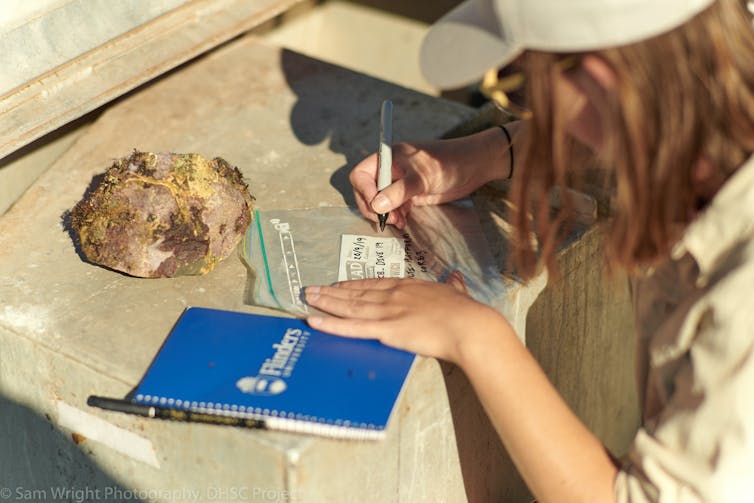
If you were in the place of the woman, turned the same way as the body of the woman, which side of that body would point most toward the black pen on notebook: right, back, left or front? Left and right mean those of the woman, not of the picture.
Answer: front

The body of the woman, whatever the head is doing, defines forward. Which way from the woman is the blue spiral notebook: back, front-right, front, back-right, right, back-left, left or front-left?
front

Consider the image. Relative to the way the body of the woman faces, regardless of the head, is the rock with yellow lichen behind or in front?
in front

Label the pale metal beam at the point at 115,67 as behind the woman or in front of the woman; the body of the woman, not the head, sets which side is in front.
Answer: in front

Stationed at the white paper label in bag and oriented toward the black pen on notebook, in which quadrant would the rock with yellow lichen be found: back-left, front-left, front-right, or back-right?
front-right

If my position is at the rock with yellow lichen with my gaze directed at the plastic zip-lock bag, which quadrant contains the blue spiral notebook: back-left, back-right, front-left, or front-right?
front-right

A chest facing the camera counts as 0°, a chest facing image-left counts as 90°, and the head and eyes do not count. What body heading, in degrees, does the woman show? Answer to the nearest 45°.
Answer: approximately 90°

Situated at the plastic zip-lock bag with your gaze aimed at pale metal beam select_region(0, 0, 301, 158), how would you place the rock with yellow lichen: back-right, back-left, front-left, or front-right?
front-left

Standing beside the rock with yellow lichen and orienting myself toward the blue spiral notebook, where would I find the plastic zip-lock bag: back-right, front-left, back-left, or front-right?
front-left
